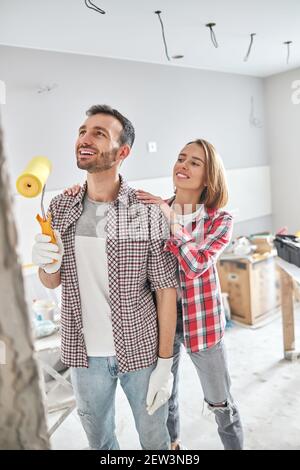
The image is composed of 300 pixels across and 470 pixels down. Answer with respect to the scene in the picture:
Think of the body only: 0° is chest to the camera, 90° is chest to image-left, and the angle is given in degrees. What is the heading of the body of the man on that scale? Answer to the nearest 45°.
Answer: approximately 45°

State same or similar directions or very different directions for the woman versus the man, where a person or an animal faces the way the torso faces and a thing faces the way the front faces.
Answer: same or similar directions

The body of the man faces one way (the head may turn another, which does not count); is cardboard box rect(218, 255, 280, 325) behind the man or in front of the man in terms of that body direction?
behind

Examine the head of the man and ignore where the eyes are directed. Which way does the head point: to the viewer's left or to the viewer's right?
to the viewer's left

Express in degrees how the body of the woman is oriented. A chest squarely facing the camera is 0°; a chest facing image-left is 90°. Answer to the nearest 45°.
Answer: approximately 45°

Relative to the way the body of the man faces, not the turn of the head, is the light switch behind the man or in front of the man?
behind

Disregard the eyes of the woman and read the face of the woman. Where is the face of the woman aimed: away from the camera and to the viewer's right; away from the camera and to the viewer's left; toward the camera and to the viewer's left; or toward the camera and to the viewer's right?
toward the camera and to the viewer's left

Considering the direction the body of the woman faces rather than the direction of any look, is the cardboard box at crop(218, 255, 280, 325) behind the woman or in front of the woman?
behind

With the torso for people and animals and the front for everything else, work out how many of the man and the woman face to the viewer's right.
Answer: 0

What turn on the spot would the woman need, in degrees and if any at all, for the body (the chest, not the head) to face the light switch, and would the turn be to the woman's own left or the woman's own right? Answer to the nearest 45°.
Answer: approximately 135° to the woman's own right
